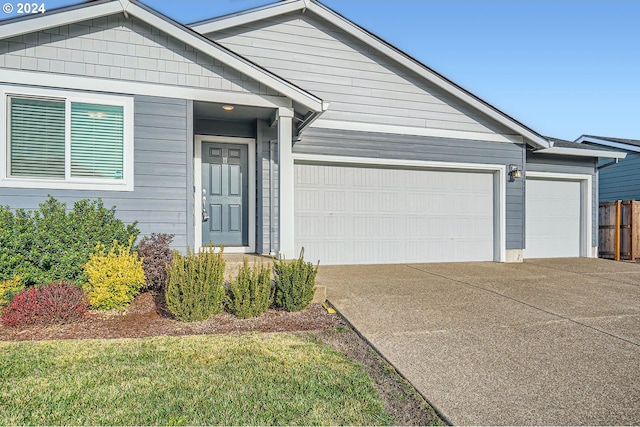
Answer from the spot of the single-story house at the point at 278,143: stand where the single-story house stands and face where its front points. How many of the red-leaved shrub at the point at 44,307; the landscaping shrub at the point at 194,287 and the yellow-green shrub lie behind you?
0

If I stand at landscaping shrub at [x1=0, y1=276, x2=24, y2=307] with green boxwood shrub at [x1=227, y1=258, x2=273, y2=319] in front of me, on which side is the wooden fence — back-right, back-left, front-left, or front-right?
front-left

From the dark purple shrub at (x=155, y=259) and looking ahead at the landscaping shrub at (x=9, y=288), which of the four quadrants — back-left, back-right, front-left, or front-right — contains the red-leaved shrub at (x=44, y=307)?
front-left

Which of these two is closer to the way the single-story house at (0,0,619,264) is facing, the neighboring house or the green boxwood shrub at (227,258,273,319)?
the green boxwood shrub

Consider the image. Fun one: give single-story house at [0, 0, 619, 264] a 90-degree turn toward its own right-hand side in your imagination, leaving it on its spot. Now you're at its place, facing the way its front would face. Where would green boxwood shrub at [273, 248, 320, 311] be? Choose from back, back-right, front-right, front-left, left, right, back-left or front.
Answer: left

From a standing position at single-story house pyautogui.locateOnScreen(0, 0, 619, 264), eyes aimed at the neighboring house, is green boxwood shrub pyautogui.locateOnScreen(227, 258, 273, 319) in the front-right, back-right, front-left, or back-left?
back-right

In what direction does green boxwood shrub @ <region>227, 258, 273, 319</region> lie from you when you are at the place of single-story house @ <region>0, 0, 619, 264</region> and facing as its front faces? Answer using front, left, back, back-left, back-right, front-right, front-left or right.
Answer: front

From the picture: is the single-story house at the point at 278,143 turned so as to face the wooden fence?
no

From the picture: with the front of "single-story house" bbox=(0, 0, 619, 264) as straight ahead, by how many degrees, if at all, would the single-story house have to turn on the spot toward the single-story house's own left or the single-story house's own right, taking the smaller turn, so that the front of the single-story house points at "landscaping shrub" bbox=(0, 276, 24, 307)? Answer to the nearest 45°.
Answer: approximately 45° to the single-story house's own right

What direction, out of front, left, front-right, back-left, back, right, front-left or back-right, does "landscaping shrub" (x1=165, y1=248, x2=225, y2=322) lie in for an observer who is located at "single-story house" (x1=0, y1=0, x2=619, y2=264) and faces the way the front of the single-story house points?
front

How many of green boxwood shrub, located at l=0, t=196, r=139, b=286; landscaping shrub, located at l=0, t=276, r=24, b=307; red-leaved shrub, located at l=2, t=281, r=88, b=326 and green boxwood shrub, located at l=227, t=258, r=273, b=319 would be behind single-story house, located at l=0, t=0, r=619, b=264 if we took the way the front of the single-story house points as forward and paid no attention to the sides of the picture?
0

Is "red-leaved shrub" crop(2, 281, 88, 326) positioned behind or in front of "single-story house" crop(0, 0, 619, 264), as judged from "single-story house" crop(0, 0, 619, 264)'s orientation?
in front

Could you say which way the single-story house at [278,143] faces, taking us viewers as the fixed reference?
facing the viewer

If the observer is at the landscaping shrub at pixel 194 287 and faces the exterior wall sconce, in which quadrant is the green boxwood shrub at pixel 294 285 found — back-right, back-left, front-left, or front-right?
front-right

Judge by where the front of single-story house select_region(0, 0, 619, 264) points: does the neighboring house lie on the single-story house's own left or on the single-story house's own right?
on the single-story house's own left

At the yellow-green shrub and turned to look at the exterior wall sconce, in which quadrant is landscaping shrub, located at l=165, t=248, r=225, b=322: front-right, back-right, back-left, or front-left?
front-right

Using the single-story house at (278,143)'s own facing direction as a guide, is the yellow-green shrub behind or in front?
in front
